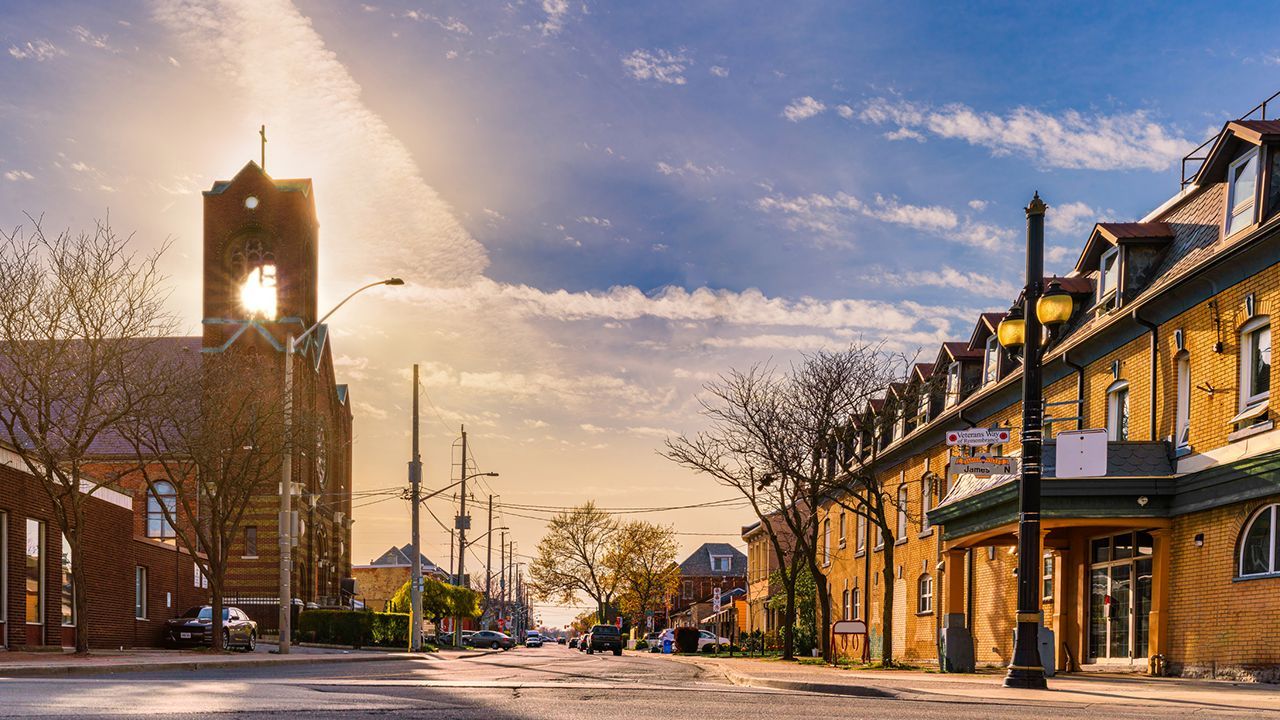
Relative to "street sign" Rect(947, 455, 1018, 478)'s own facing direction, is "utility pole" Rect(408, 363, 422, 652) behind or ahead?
behind

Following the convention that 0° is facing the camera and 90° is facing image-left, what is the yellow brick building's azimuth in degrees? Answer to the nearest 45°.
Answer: approximately 45°

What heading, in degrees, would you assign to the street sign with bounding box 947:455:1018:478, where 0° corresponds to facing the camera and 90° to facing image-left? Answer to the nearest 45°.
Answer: approximately 0°

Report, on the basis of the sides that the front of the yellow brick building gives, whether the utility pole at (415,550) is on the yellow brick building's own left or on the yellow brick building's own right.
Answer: on the yellow brick building's own right

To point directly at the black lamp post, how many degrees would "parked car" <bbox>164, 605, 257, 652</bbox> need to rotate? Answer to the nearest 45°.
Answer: approximately 45° to its left

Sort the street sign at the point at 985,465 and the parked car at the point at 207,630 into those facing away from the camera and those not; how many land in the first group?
0
